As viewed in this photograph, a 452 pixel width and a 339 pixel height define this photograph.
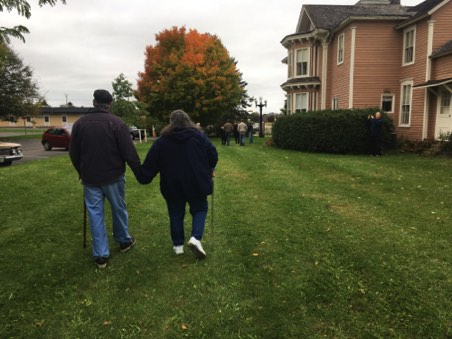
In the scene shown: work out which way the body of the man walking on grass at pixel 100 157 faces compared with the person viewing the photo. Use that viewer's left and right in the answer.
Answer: facing away from the viewer

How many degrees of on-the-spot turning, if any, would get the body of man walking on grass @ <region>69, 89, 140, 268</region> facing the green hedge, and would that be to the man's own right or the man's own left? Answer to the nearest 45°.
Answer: approximately 45° to the man's own right

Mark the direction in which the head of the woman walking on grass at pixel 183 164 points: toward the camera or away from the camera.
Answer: away from the camera

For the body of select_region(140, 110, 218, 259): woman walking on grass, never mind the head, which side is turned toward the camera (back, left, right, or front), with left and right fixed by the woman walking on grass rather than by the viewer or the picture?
back

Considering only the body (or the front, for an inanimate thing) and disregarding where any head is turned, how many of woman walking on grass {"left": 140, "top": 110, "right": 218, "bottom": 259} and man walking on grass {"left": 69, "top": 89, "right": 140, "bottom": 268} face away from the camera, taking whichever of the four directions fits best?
2

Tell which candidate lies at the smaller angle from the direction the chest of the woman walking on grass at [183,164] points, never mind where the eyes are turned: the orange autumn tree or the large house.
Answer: the orange autumn tree

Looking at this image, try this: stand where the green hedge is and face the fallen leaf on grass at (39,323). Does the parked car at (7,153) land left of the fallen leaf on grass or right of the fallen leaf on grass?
right
